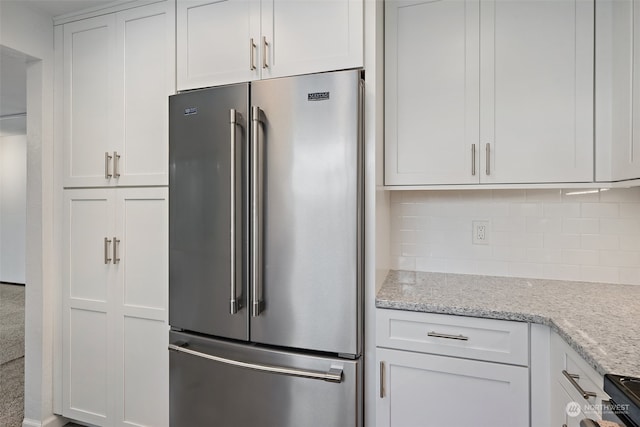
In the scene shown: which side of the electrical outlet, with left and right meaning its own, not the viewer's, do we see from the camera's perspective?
front

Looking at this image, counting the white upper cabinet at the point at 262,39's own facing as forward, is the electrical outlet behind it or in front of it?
behind

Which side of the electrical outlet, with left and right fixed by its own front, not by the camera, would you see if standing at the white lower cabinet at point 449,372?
front

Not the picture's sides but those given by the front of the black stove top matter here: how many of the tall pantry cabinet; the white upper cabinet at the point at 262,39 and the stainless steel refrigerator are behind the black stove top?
0

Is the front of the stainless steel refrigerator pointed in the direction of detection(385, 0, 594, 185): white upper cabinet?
no

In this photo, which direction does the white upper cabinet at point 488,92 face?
toward the camera

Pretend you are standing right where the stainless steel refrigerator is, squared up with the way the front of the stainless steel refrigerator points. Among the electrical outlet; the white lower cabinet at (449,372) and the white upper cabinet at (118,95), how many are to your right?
1

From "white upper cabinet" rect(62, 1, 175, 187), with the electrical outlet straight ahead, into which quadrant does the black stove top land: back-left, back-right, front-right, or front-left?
front-right

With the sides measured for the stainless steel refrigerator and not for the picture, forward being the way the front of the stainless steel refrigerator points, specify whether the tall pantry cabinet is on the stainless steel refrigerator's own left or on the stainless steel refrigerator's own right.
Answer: on the stainless steel refrigerator's own right

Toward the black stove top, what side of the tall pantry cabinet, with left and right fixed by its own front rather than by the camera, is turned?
left

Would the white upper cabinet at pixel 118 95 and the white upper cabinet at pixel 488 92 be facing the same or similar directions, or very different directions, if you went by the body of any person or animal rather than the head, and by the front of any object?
same or similar directions

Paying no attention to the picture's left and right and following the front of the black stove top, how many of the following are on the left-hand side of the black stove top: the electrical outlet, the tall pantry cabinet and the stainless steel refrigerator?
0

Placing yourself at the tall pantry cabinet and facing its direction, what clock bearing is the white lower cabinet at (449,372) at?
The white lower cabinet is roughly at 9 o'clock from the tall pantry cabinet.

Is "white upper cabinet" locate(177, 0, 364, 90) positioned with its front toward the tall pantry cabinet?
no

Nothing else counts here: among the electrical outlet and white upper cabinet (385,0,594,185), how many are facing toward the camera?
2

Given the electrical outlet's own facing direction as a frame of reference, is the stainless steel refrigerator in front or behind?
in front

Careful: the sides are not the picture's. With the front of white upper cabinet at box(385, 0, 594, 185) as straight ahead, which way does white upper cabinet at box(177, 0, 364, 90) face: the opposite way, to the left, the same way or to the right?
the same way

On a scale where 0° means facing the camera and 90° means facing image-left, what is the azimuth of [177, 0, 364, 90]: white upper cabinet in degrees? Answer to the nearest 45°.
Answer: approximately 45°
